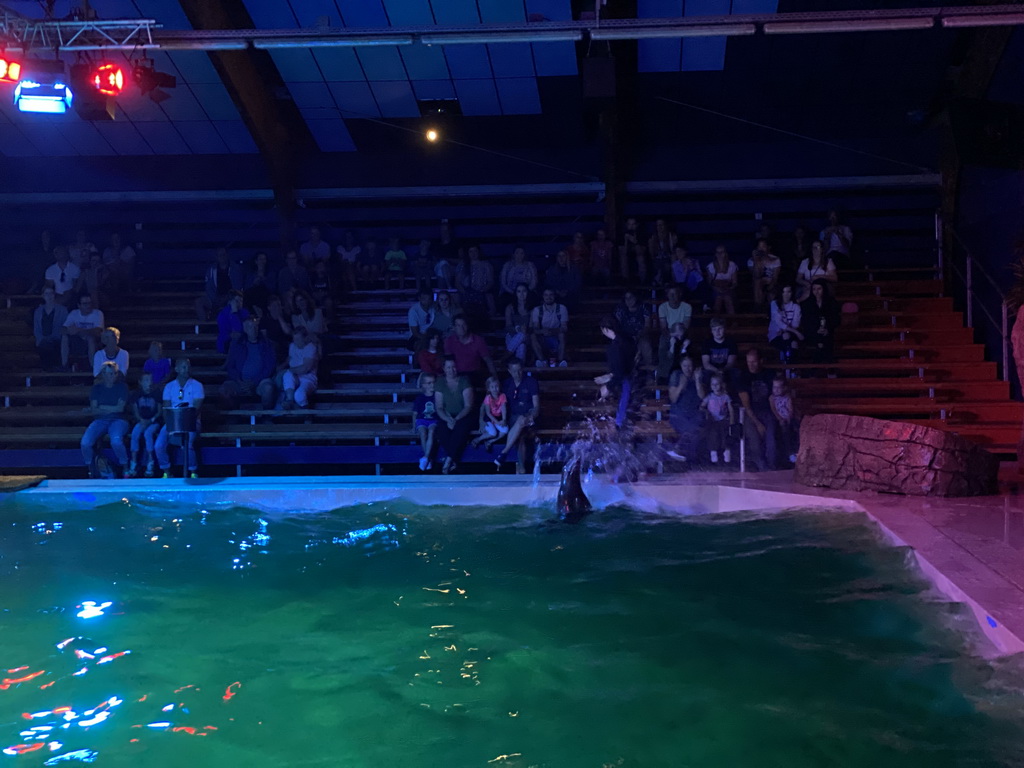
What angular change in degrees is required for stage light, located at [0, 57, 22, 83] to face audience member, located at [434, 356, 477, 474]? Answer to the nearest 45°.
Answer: approximately 90° to its left

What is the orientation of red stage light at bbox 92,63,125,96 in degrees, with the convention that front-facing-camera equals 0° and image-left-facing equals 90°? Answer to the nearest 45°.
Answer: approximately 0°

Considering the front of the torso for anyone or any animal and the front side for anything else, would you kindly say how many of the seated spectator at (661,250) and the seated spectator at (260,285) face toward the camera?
2

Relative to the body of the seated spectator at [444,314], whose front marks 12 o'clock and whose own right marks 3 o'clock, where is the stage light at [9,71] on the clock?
The stage light is roughly at 2 o'clock from the seated spectator.

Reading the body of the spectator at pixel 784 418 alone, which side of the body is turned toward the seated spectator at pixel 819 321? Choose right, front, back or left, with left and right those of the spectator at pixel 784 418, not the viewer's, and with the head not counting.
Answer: back

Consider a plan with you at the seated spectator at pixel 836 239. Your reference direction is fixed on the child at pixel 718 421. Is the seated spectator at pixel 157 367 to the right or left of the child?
right

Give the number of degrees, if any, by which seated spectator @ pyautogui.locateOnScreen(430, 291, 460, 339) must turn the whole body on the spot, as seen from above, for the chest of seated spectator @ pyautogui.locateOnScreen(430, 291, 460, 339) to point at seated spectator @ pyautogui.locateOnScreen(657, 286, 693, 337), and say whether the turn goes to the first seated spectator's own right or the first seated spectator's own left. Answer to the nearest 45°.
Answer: approximately 90° to the first seated spectator's own left
